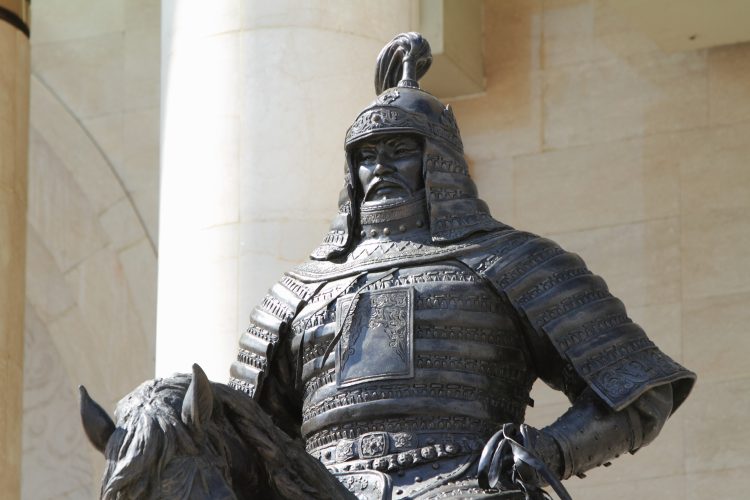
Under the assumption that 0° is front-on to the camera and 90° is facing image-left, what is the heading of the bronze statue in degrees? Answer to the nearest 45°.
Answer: approximately 45°

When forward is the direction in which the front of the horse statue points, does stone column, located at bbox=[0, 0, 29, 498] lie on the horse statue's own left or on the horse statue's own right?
on the horse statue's own right

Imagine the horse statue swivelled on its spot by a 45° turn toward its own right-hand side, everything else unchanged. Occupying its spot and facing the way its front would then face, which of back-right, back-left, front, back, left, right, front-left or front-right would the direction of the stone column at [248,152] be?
right

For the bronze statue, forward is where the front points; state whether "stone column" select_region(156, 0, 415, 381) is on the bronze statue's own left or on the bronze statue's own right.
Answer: on the bronze statue's own right
